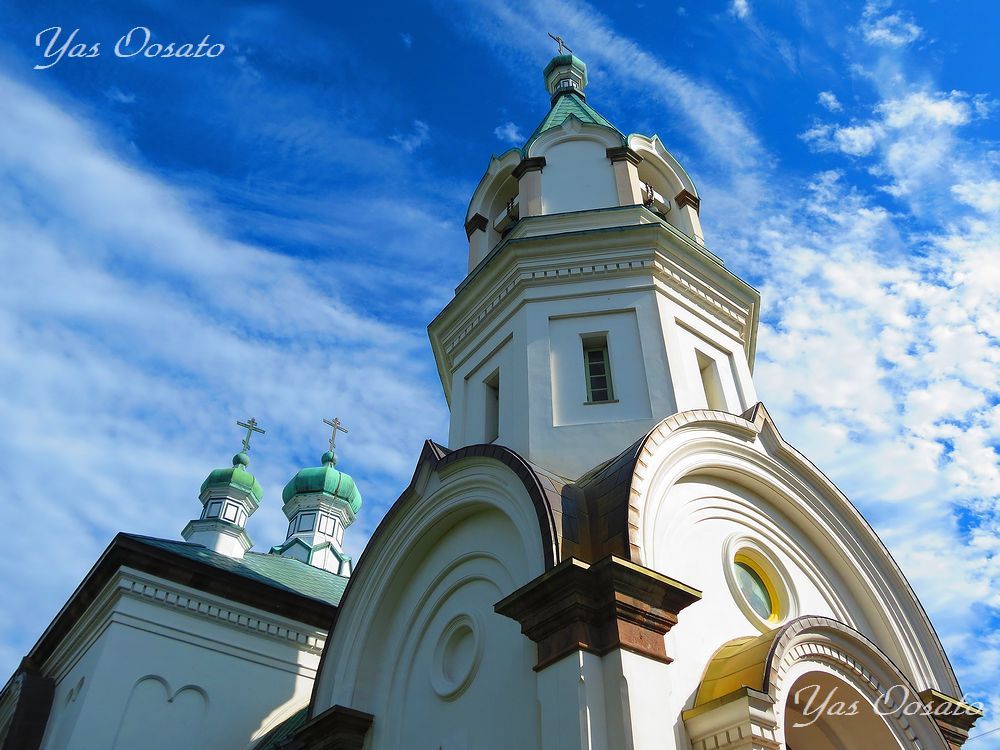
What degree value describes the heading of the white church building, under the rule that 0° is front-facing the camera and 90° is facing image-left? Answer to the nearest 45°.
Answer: approximately 315°
